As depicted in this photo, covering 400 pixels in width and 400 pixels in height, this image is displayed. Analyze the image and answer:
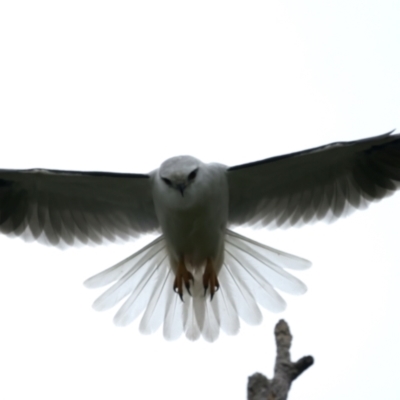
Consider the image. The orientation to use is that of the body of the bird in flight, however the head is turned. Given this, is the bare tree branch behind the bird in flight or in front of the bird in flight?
in front

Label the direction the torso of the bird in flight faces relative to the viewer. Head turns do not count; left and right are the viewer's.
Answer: facing the viewer
